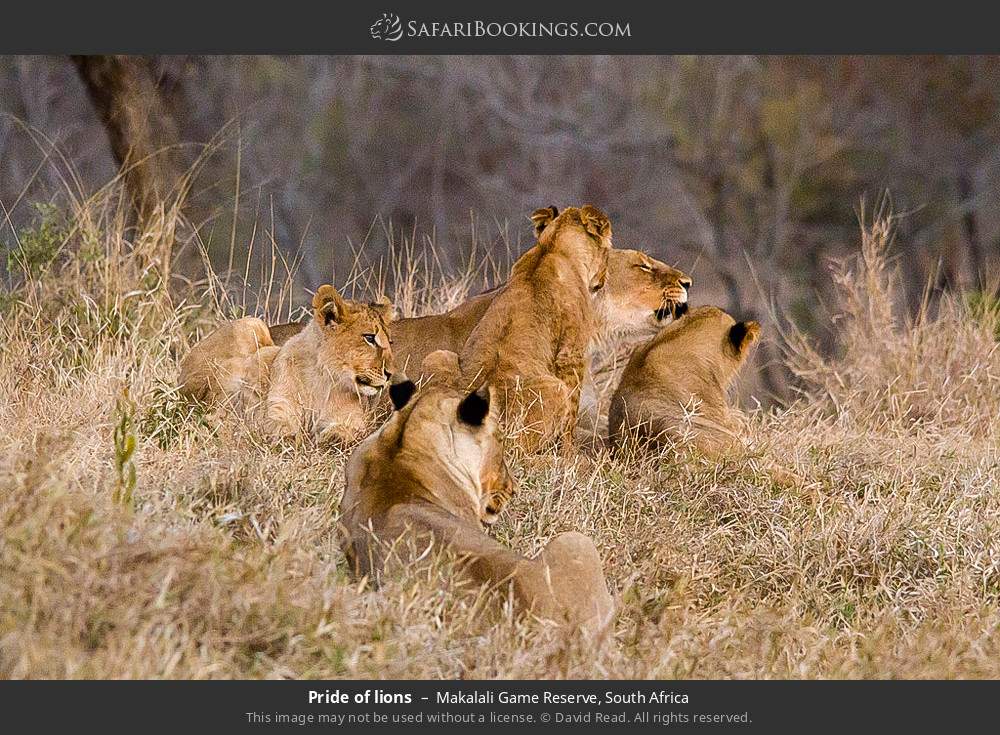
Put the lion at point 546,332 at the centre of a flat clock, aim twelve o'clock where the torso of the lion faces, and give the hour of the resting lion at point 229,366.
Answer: The resting lion is roughly at 8 o'clock from the lion.

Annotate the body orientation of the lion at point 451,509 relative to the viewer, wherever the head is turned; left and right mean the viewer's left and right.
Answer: facing away from the viewer and to the left of the viewer

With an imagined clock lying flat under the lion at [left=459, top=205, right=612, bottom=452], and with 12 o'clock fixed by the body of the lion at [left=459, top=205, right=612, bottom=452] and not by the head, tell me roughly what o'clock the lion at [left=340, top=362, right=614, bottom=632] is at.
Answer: the lion at [left=340, top=362, right=614, bottom=632] is roughly at 5 o'clock from the lion at [left=459, top=205, right=612, bottom=452].

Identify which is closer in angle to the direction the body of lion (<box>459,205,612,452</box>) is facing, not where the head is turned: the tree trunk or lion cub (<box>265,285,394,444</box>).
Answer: the tree trunk

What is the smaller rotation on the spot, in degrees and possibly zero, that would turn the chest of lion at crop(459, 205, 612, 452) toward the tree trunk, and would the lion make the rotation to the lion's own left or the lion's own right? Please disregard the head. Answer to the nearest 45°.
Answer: approximately 90° to the lion's own left

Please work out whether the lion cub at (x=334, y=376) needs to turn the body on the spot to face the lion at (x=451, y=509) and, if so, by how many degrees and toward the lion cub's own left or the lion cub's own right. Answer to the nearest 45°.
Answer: approximately 45° to the lion cub's own right

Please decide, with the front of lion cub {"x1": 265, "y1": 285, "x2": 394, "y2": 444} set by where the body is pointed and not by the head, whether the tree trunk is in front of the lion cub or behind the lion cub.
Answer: behind

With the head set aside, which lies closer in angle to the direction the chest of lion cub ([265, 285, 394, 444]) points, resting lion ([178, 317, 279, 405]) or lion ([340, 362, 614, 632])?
the lion

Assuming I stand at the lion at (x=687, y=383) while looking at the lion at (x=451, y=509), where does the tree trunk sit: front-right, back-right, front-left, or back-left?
back-right

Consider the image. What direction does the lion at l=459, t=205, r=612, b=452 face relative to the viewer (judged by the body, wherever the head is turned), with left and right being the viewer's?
facing away from the viewer and to the right of the viewer

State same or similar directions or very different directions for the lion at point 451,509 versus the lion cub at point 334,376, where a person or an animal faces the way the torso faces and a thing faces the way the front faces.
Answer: very different directions

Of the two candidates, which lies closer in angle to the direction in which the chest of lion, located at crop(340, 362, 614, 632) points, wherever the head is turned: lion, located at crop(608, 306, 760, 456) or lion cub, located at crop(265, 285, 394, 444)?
the lion cub

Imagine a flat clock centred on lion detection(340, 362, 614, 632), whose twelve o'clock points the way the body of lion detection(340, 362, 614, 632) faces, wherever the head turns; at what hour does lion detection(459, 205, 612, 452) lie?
lion detection(459, 205, 612, 452) is roughly at 2 o'clock from lion detection(340, 362, 614, 632).
